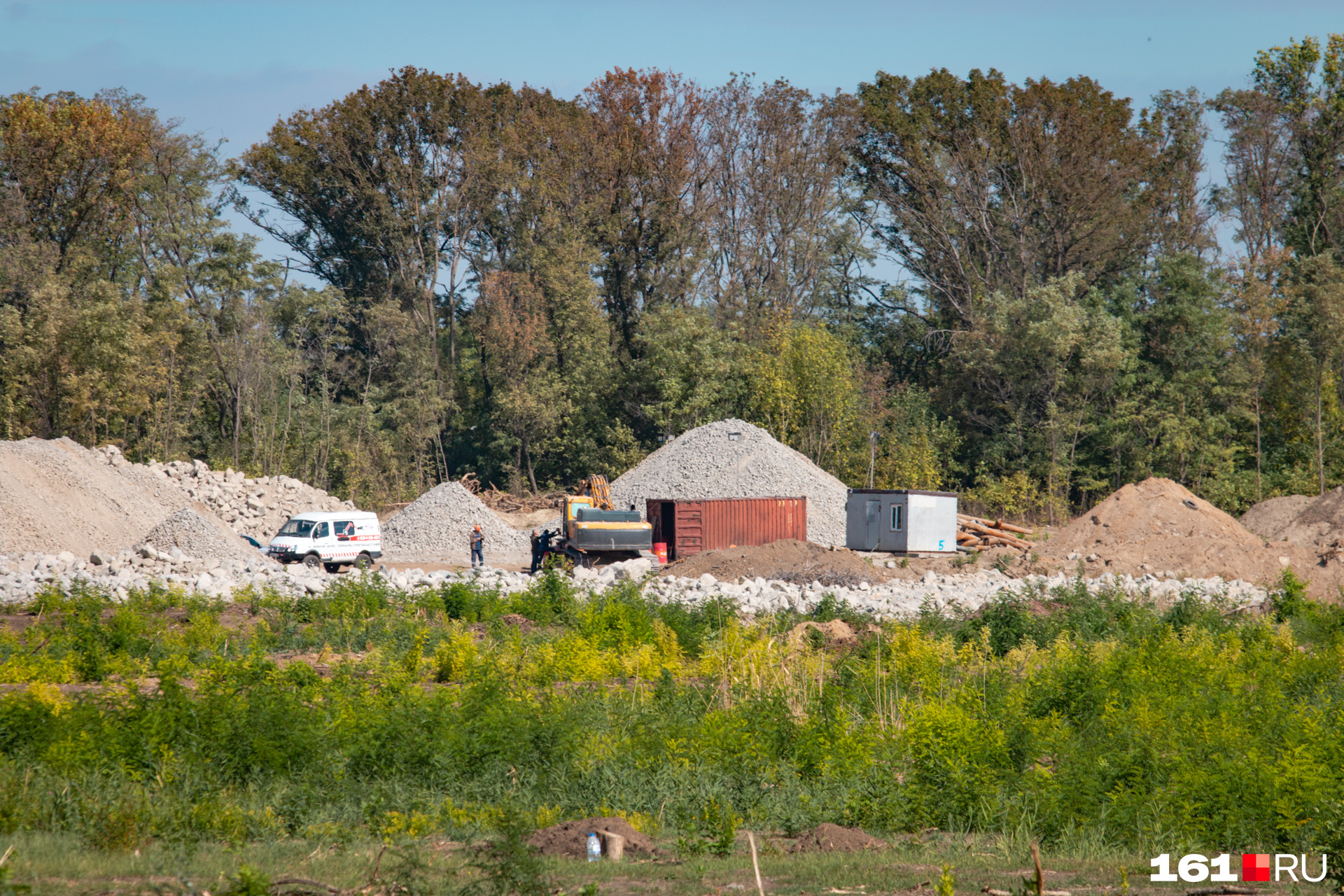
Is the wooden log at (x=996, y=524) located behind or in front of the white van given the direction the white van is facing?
behind

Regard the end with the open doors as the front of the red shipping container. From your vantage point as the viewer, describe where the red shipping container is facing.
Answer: facing the viewer and to the left of the viewer

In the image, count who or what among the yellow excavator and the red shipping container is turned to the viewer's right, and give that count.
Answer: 0

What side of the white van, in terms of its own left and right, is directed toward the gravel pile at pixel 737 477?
back

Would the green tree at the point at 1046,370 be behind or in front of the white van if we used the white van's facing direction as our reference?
behind

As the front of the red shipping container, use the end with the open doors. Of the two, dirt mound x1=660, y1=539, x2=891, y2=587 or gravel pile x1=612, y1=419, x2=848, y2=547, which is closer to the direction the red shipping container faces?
the dirt mound

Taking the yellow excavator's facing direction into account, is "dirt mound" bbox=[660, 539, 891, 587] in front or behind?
behind

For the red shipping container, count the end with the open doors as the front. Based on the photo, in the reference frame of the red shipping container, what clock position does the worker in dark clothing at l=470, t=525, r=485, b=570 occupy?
The worker in dark clothing is roughly at 1 o'clock from the red shipping container.

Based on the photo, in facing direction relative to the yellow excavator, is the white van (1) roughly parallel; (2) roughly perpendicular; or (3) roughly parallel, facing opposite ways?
roughly perpendicular

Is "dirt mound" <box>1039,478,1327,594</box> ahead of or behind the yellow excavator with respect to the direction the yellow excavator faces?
behind

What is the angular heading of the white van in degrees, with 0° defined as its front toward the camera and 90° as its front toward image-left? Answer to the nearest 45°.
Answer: approximately 45°

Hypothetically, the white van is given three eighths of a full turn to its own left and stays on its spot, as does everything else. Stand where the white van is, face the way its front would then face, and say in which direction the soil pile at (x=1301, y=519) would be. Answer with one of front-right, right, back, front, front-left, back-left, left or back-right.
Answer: front
